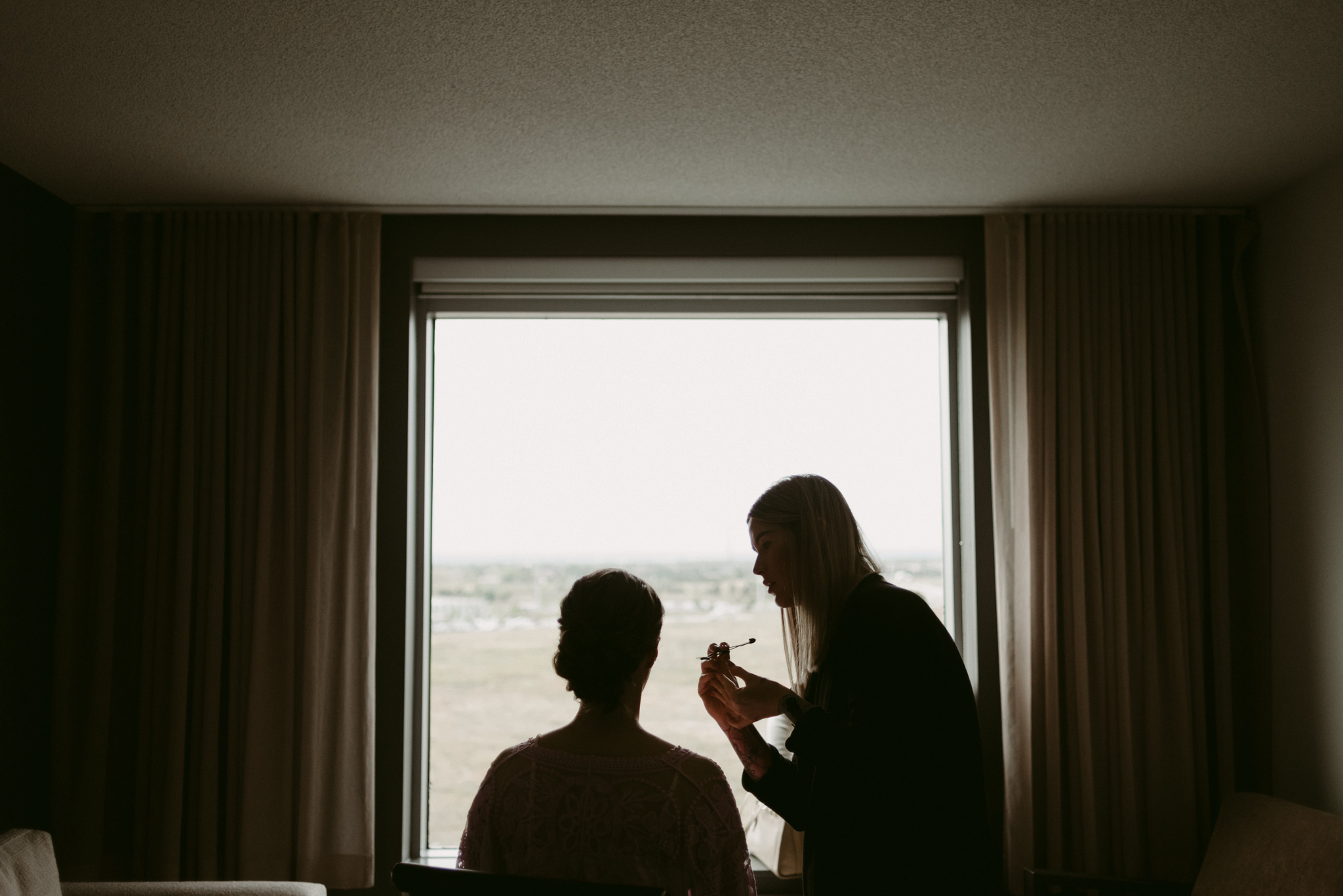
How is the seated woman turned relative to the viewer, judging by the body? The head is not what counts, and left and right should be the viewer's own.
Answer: facing away from the viewer

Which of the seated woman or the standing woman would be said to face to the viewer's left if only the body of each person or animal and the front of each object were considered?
the standing woman

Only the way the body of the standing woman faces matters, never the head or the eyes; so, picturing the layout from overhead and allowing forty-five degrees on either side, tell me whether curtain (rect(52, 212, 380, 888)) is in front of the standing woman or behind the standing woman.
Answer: in front

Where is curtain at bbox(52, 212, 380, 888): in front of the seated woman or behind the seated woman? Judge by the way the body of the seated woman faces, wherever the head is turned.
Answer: in front

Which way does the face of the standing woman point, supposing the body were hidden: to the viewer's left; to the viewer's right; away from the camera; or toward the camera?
to the viewer's left

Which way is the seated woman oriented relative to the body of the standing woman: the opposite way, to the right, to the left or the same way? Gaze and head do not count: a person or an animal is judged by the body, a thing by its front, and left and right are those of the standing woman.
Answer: to the right

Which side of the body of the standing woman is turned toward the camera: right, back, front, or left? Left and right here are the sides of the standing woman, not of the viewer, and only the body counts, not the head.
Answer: left

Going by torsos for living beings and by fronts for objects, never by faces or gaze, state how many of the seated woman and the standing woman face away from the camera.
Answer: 1
